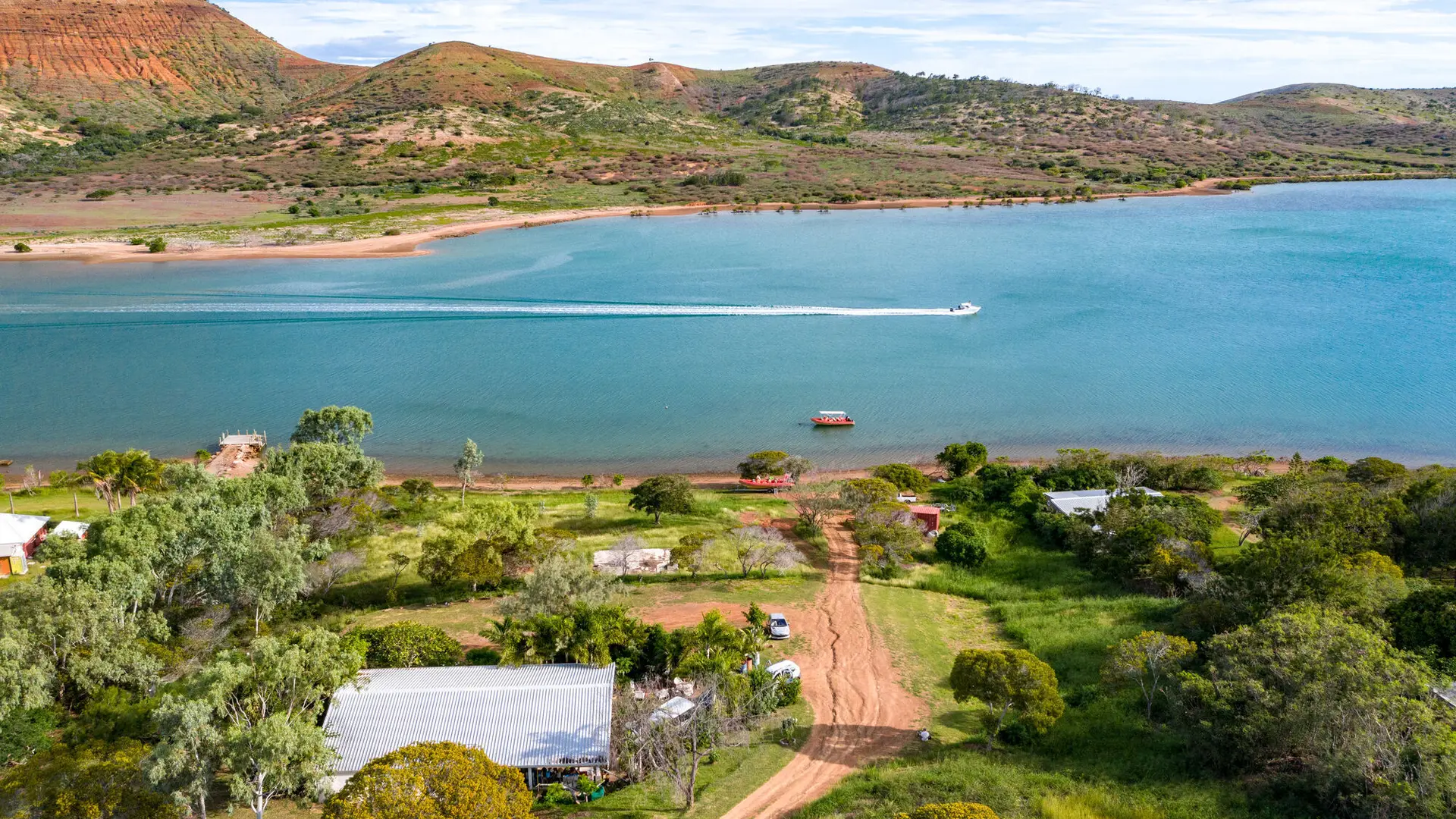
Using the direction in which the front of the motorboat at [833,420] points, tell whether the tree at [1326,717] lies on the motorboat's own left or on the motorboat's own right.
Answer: on the motorboat's own left

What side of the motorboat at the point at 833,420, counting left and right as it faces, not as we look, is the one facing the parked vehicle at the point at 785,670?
left

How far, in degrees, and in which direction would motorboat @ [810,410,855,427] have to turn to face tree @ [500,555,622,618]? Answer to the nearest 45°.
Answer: approximately 90° to its left

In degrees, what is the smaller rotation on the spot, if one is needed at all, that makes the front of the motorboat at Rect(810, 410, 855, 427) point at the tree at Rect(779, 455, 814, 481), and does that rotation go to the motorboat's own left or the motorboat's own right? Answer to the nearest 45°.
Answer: approximately 90° to the motorboat's own left

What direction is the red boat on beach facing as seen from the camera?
to the viewer's left

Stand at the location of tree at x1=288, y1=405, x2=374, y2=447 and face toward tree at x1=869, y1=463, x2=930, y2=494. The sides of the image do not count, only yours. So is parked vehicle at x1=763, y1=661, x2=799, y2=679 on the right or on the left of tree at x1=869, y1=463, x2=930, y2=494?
right

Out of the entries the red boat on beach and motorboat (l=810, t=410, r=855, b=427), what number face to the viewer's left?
2
